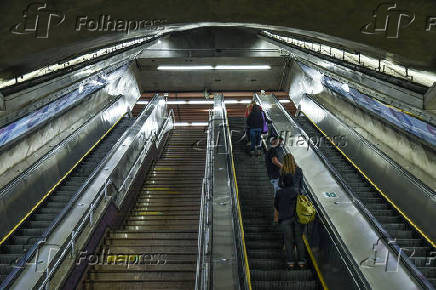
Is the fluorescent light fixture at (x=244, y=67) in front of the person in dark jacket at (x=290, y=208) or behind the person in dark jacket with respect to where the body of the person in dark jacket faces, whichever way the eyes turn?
in front

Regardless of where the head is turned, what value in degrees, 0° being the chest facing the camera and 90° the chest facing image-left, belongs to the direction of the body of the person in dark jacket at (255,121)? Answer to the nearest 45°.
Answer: approximately 180°

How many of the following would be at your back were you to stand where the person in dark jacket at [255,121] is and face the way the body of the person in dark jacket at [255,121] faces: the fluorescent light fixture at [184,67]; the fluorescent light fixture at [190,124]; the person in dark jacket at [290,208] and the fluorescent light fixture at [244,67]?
1

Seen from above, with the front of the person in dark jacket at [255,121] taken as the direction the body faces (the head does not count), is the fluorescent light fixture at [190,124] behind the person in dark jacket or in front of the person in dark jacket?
in front

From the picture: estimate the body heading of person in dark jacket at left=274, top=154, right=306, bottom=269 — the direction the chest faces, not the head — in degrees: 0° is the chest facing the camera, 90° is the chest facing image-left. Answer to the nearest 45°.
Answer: approximately 180°

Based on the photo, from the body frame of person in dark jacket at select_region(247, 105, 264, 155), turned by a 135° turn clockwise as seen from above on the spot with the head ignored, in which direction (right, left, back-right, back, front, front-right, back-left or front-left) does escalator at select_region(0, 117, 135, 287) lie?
right

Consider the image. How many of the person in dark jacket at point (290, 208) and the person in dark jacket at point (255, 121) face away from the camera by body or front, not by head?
2

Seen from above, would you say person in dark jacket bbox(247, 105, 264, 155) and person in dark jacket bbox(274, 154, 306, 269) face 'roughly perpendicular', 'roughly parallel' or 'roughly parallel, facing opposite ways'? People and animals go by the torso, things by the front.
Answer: roughly parallel

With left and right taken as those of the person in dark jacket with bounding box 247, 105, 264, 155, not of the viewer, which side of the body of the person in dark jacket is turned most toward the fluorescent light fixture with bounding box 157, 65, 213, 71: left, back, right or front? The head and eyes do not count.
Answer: front

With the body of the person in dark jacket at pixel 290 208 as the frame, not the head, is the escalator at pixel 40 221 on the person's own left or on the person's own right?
on the person's own left

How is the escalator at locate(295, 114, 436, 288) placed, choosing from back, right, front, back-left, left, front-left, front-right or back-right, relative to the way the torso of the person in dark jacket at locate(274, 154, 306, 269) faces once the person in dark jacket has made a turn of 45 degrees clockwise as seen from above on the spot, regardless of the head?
front

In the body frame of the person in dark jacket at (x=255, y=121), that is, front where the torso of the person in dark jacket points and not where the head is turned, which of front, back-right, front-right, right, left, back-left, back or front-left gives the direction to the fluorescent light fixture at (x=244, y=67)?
front

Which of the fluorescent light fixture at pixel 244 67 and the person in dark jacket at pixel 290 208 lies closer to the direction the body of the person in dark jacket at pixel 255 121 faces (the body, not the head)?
the fluorescent light fixture
